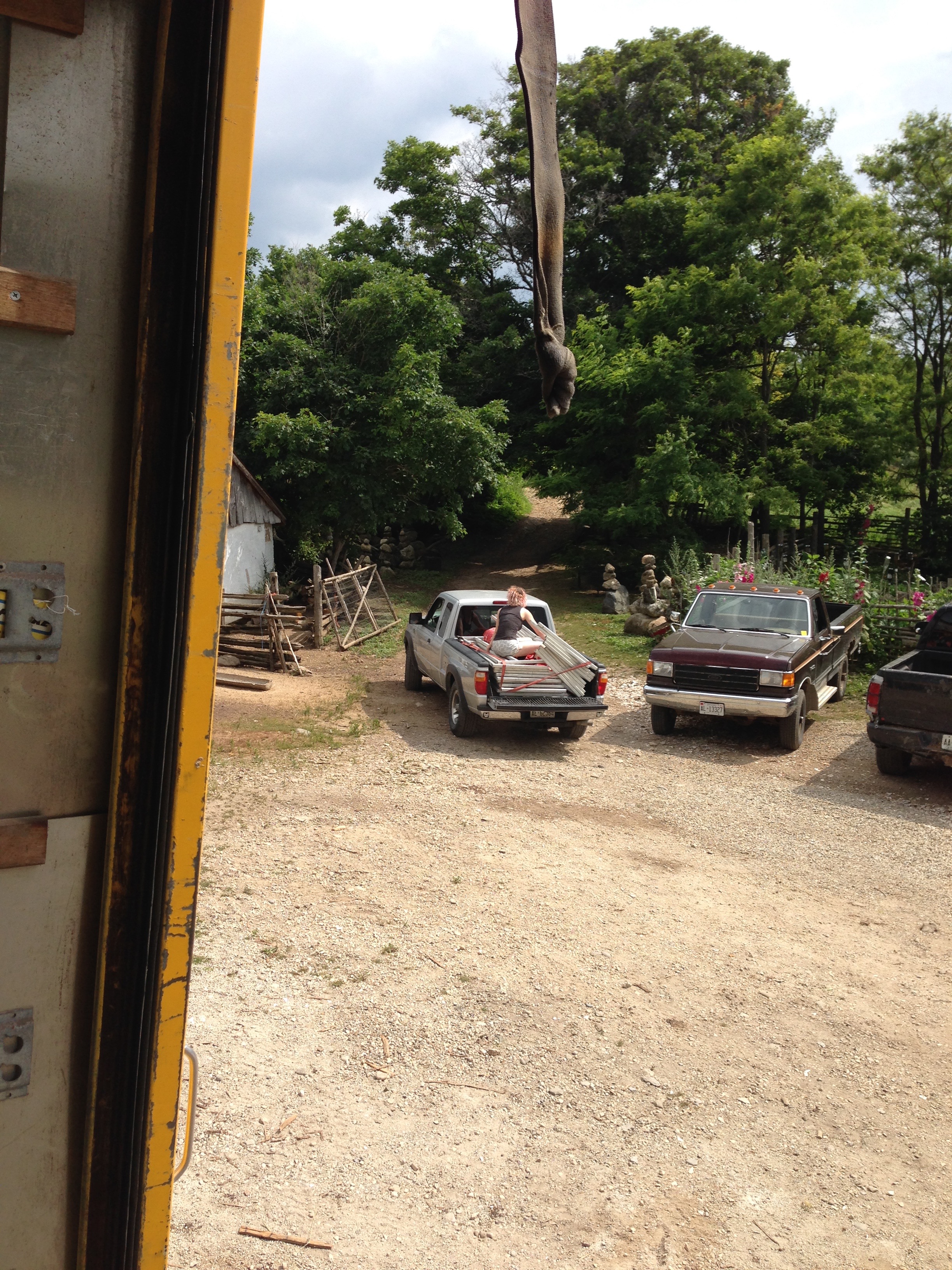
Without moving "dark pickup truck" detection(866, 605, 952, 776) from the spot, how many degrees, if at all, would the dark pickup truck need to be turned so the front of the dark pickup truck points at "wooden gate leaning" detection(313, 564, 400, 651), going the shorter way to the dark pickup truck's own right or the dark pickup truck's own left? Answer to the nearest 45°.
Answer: approximately 90° to the dark pickup truck's own left

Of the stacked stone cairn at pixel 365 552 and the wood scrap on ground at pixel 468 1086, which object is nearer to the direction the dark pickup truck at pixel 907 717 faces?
the stacked stone cairn

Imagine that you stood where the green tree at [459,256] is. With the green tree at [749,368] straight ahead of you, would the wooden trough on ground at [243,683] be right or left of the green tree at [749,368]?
right

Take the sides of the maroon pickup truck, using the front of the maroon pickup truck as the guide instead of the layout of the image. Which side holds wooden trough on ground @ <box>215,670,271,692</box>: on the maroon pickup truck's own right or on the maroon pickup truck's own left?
on the maroon pickup truck's own right

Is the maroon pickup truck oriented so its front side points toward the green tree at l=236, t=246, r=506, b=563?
no

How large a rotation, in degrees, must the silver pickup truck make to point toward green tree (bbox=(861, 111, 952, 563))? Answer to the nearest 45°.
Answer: approximately 90° to its right

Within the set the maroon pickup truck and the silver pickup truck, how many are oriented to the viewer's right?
0

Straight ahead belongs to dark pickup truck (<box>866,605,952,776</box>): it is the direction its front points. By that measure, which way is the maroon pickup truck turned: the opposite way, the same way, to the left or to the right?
the opposite way

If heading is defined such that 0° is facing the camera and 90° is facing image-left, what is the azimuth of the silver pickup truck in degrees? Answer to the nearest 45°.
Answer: approximately 135°

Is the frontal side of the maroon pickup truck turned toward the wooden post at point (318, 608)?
no

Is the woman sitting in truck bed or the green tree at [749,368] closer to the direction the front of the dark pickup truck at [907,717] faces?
the green tree

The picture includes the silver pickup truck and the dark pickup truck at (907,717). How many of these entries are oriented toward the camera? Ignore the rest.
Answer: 0

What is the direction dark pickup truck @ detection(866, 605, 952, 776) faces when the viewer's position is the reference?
facing away from the viewer and to the right of the viewer

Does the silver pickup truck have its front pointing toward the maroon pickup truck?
no
